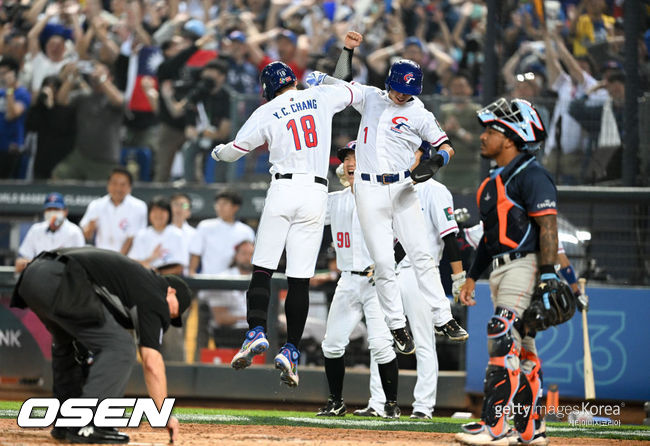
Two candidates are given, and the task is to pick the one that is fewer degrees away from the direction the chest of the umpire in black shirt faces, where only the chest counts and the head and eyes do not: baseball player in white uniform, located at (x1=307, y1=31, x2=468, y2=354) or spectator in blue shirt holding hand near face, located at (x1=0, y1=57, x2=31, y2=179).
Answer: the baseball player in white uniform

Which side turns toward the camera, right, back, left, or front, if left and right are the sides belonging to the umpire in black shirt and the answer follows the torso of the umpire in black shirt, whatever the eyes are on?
right

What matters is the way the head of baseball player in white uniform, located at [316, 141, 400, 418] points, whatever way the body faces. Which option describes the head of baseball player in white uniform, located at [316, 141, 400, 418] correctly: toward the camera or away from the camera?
toward the camera

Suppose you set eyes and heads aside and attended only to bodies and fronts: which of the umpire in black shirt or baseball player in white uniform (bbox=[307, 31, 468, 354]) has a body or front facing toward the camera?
the baseball player in white uniform

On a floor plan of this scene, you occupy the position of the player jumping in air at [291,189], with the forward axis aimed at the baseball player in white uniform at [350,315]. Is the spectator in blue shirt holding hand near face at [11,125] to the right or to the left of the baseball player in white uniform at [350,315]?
left

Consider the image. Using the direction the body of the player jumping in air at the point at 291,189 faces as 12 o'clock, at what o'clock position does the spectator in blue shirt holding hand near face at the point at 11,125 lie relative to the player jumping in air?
The spectator in blue shirt holding hand near face is roughly at 11 o'clock from the player jumping in air.

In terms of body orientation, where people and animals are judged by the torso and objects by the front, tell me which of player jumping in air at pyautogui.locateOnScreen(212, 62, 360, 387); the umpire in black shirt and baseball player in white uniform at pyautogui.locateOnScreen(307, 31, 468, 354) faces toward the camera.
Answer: the baseball player in white uniform

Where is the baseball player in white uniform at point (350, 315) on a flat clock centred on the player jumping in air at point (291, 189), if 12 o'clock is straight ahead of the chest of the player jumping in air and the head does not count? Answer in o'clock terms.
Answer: The baseball player in white uniform is roughly at 1 o'clock from the player jumping in air.

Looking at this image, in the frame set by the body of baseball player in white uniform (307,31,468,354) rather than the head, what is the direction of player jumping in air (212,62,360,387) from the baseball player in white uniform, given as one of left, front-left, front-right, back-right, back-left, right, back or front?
front-right

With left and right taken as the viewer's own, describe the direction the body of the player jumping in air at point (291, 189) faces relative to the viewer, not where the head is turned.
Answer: facing away from the viewer

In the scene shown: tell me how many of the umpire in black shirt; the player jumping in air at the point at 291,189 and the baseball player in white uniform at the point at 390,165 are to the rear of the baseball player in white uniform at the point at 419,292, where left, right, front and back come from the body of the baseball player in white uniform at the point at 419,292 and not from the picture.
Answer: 0

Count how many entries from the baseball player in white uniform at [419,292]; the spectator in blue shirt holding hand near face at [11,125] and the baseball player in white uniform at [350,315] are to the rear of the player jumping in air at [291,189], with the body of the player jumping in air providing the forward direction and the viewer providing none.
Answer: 0

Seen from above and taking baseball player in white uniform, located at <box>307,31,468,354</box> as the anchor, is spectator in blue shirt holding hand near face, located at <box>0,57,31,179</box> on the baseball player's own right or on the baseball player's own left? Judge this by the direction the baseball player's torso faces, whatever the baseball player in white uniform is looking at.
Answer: on the baseball player's own right

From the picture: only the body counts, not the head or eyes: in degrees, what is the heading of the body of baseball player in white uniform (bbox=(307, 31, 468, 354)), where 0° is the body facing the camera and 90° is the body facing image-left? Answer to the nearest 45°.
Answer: approximately 0°

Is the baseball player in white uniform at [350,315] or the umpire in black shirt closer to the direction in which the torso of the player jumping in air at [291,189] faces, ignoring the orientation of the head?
the baseball player in white uniform
